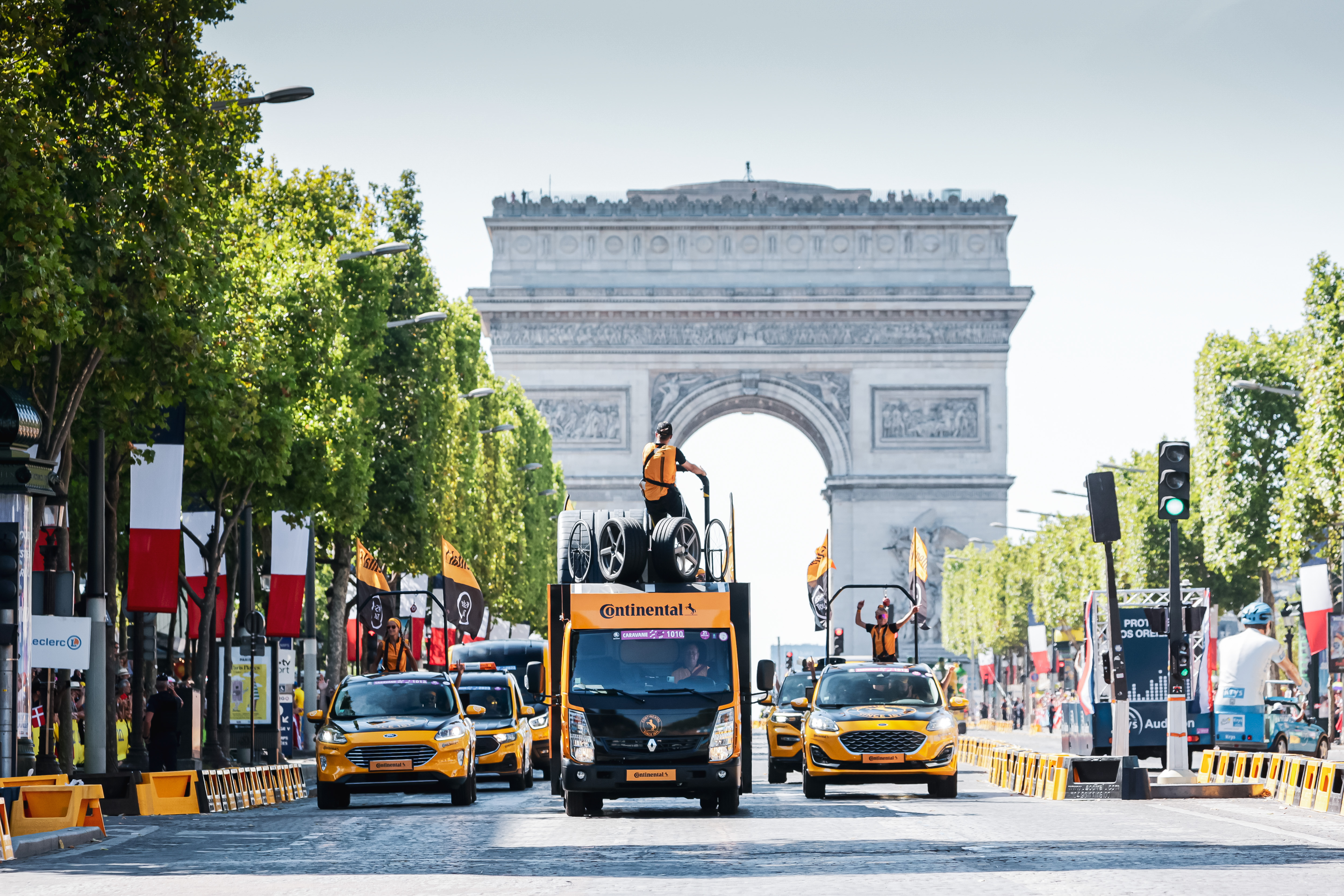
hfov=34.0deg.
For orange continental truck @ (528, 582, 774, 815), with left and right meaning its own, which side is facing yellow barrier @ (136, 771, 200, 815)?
right

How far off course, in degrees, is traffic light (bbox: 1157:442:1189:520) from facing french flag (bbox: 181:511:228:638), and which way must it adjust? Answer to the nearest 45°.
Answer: approximately 135° to its right

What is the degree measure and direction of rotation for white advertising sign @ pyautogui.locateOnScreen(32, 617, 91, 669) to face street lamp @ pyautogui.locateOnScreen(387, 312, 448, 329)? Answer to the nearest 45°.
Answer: approximately 180°

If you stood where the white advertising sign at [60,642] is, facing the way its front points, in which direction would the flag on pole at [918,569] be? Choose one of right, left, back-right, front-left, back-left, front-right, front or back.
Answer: back-left

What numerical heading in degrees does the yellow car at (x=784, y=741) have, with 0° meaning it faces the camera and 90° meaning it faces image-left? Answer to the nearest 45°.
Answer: approximately 0°

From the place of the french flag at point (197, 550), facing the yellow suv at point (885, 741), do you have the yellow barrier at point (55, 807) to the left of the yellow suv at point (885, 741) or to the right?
right

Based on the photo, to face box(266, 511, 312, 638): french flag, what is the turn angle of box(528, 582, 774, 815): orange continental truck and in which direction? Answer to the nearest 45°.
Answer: approximately 135° to its right
